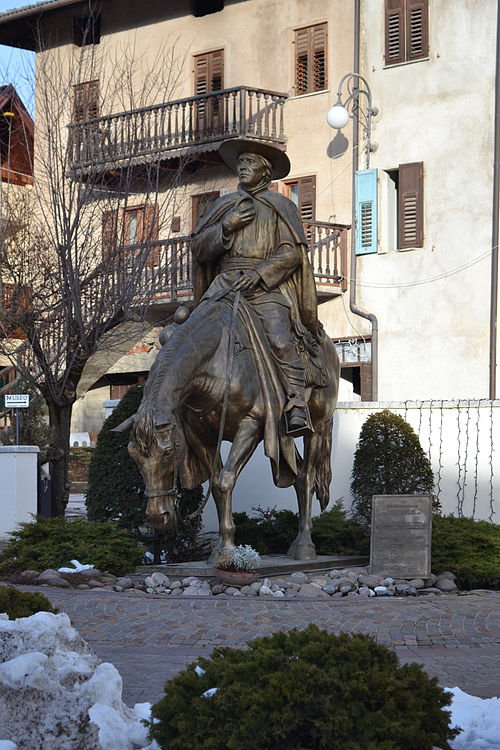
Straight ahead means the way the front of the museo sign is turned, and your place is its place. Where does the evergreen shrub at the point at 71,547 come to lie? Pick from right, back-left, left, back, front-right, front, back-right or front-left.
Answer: front

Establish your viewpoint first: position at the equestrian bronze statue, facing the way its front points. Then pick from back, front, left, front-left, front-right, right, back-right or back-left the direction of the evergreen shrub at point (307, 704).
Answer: front-left

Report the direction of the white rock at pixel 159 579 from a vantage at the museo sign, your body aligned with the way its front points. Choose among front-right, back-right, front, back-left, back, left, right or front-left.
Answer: front

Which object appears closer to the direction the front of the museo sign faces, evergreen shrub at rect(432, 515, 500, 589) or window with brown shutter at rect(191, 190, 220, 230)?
the evergreen shrub

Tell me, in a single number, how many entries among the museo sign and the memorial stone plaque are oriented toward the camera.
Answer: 2

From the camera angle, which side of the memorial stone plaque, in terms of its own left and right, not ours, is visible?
front

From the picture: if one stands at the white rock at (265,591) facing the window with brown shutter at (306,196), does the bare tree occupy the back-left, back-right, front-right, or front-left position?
front-left

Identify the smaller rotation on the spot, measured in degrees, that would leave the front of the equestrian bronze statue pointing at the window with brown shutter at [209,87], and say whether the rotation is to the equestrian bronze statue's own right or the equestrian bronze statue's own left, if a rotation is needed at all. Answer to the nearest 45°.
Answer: approximately 135° to the equestrian bronze statue's own right

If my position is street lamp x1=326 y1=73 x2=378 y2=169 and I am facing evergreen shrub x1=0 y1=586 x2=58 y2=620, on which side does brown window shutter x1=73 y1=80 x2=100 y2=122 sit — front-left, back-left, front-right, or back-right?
front-right

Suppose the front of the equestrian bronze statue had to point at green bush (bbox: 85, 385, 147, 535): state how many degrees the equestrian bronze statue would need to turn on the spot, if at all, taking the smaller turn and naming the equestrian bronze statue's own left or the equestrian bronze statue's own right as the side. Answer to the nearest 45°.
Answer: approximately 90° to the equestrian bronze statue's own right

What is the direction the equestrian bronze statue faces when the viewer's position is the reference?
facing the viewer and to the left of the viewer

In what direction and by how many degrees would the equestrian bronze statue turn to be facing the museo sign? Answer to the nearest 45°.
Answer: approximately 90° to its right
